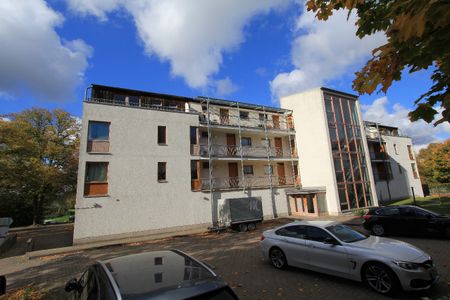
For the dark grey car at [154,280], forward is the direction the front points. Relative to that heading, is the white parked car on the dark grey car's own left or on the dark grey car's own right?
on the dark grey car's own right

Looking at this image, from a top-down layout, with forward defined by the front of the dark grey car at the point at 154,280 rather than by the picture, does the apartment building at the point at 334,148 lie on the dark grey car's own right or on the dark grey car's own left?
on the dark grey car's own right

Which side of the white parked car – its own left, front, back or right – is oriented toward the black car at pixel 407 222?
left

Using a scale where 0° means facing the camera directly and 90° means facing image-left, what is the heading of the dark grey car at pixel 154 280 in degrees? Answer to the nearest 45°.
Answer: approximately 135°

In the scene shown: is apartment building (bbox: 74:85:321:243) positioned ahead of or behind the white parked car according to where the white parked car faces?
behind

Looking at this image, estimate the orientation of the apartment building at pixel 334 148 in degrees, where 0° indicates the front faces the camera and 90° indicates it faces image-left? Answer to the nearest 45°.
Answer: approximately 315°
